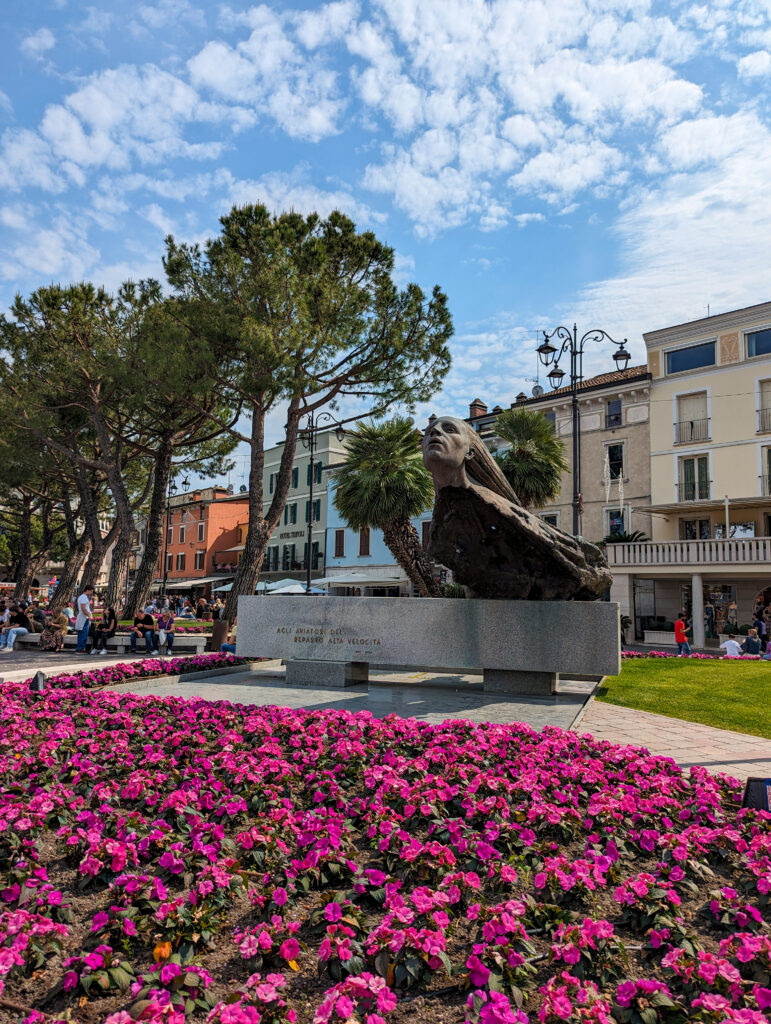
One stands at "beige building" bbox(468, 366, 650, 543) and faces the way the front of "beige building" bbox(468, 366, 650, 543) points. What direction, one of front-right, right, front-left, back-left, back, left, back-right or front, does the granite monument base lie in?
front-left

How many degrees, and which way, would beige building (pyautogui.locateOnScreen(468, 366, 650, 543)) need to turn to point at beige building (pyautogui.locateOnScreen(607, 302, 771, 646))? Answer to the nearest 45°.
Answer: approximately 90° to its left

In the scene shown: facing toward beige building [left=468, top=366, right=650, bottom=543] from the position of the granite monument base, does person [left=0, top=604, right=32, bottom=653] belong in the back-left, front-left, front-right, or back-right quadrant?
front-left

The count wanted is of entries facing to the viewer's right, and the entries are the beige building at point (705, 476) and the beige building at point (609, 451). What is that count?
0

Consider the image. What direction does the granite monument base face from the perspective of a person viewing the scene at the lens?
facing the viewer

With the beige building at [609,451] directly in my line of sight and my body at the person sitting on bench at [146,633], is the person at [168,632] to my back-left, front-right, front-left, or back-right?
front-right

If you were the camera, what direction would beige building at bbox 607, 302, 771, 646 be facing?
facing the viewer and to the left of the viewer
